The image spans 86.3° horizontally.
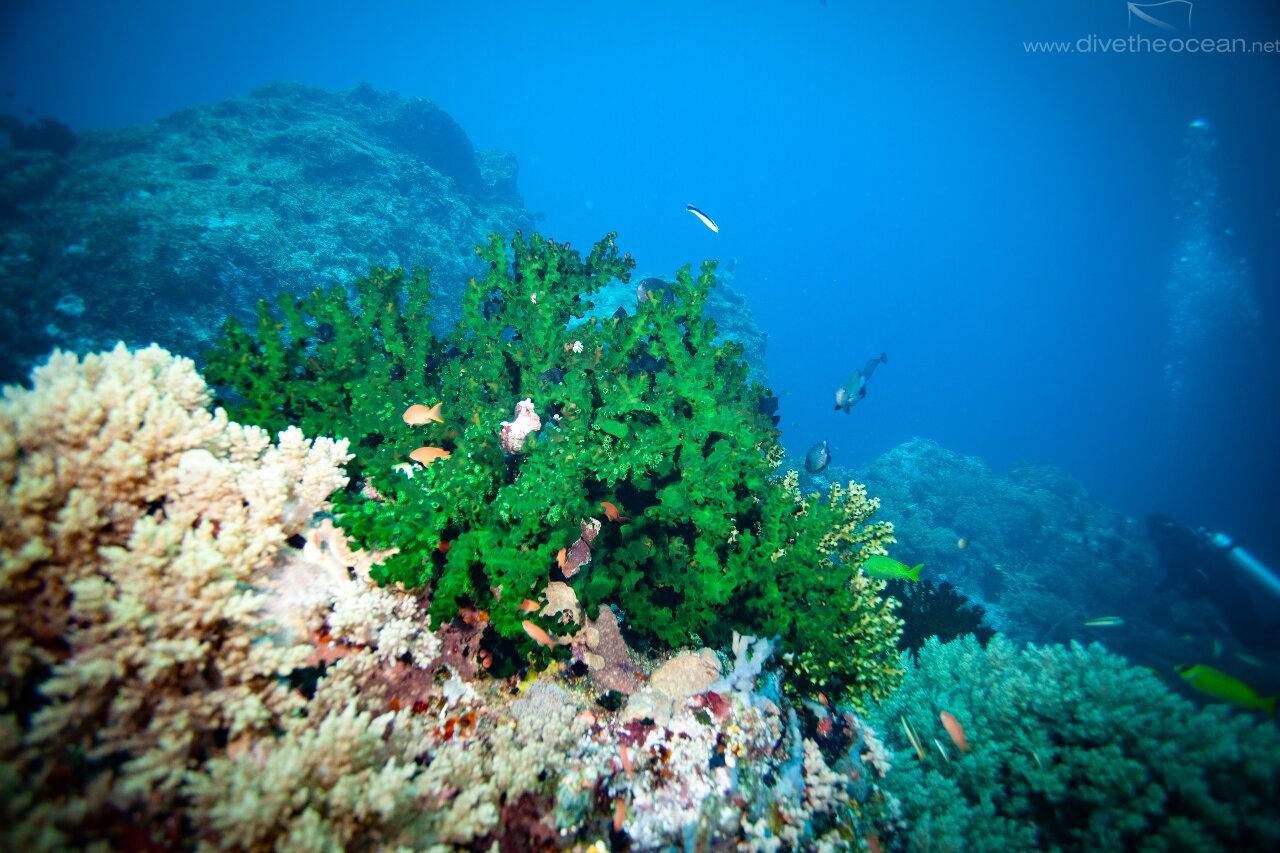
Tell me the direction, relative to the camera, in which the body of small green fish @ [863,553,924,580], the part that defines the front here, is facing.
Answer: to the viewer's left

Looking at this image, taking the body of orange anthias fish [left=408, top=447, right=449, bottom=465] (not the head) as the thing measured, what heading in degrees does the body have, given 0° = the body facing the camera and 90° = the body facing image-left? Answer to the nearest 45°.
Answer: approximately 90°

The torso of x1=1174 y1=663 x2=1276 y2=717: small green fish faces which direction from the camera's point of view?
to the viewer's left

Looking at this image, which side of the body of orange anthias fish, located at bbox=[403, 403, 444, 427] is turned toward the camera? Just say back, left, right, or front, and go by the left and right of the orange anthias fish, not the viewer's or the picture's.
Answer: left

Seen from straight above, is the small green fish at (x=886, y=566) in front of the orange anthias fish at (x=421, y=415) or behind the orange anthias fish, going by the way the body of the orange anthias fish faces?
behind

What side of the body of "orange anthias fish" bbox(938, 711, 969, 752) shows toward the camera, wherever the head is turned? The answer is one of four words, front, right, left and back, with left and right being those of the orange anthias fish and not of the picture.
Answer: left
